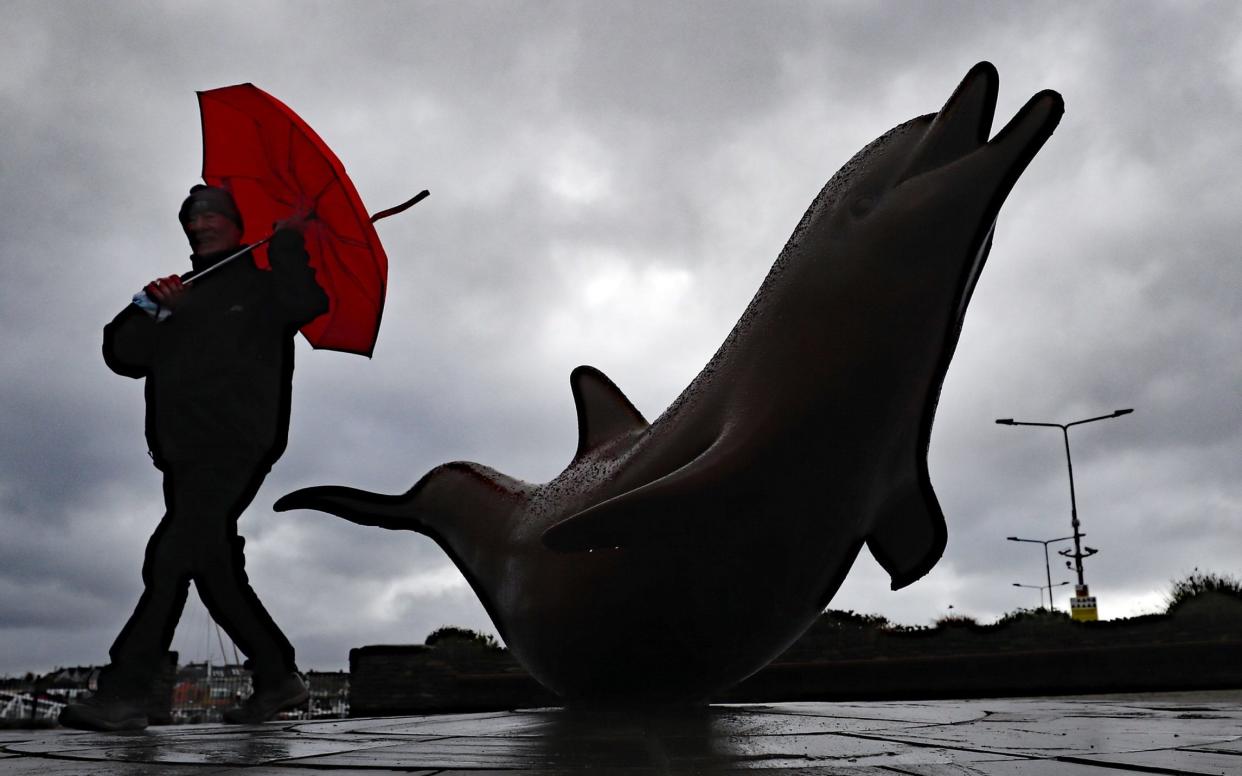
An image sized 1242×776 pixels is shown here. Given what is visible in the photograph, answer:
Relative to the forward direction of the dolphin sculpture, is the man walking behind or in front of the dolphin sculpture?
behind

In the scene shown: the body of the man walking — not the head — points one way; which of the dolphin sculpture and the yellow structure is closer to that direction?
the dolphin sculpture

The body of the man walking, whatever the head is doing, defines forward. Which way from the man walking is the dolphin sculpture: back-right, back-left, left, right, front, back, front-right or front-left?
left

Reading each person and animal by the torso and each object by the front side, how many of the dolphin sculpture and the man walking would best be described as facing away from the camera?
0

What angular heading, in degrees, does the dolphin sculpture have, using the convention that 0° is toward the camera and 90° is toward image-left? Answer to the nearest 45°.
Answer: approximately 315°

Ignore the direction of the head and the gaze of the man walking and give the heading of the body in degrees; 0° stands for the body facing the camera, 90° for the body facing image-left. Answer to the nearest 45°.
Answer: approximately 45°

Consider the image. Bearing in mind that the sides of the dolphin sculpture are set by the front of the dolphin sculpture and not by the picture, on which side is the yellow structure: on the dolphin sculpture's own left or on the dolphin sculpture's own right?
on the dolphin sculpture's own left
